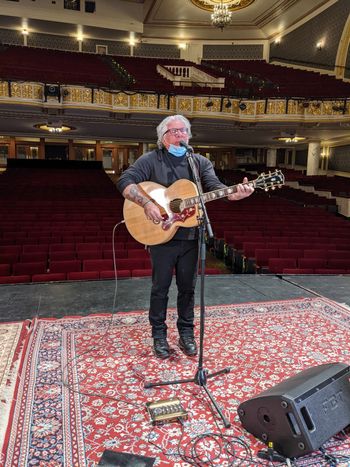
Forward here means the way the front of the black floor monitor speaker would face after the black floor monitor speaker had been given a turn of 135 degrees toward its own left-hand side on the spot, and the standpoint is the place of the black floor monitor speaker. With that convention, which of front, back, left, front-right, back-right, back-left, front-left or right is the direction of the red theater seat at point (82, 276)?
back-right

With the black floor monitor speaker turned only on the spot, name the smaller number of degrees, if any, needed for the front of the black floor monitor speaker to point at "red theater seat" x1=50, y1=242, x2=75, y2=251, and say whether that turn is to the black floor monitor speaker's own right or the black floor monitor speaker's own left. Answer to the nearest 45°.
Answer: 0° — it already faces it

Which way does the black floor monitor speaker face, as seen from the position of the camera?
facing away from the viewer and to the left of the viewer

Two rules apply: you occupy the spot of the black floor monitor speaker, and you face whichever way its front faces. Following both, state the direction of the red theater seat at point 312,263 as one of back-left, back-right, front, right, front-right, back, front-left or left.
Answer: front-right

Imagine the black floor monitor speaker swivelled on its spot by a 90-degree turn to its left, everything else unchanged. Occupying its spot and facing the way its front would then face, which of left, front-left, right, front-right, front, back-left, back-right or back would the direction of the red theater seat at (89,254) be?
right

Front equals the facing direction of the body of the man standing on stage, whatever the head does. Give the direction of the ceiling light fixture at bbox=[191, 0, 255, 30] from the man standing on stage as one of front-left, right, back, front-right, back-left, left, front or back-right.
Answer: back

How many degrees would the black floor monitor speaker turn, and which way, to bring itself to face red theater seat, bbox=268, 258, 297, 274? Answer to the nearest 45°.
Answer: approximately 45° to its right

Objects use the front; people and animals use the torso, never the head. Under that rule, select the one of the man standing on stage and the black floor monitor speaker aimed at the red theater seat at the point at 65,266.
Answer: the black floor monitor speaker

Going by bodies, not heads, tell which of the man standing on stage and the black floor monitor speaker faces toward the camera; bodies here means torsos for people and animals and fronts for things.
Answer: the man standing on stage

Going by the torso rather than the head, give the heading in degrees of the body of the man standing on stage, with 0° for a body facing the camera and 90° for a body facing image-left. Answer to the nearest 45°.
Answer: approximately 0°

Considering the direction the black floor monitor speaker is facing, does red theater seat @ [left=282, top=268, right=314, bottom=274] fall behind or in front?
in front

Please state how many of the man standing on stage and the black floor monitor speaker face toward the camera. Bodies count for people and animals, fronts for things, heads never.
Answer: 1

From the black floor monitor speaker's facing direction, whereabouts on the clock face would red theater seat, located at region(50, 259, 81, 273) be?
The red theater seat is roughly at 12 o'clock from the black floor monitor speaker.

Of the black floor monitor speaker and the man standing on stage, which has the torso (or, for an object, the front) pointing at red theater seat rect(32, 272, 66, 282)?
the black floor monitor speaker

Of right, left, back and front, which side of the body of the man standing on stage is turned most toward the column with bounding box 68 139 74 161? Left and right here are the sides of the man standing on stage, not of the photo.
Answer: back

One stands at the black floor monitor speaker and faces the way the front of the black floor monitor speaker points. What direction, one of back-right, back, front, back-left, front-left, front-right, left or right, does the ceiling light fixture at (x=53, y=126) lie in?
front
